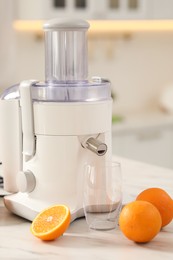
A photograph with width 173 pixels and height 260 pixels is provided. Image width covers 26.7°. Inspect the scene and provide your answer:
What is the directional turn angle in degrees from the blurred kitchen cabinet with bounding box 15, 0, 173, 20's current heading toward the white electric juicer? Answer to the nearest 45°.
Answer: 0° — it already faces it

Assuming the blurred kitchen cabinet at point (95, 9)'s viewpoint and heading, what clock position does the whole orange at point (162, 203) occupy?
The whole orange is roughly at 12 o'clock from the blurred kitchen cabinet.

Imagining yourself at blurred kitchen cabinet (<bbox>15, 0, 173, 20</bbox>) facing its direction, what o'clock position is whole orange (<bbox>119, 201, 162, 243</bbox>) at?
The whole orange is roughly at 12 o'clock from the blurred kitchen cabinet.

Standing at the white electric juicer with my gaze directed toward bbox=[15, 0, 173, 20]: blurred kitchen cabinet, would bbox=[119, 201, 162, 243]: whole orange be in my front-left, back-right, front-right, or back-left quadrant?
back-right

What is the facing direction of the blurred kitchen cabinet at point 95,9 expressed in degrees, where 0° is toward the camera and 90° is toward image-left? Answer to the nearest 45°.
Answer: approximately 0°

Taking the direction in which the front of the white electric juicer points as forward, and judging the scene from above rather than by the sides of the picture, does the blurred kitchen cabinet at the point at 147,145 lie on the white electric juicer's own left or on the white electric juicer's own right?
on the white electric juicer's own left

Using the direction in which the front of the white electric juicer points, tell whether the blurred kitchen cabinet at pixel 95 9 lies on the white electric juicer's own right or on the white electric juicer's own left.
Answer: on the white electric juicer's own left

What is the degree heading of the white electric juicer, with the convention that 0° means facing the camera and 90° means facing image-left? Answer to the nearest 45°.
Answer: approximately 315°
